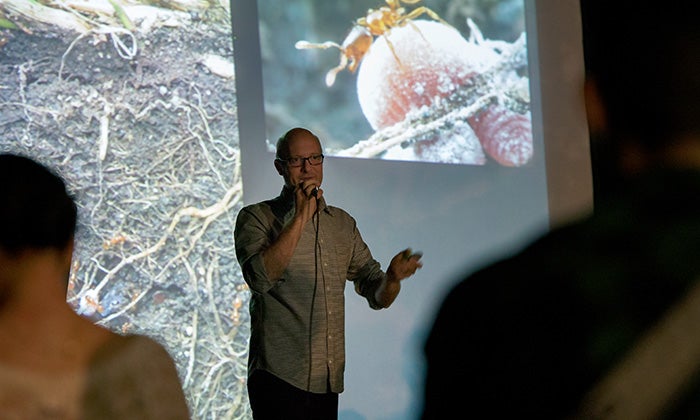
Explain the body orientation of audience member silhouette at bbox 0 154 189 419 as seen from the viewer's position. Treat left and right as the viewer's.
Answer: facing away from the viewer

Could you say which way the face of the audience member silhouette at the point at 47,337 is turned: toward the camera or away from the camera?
away from the camera

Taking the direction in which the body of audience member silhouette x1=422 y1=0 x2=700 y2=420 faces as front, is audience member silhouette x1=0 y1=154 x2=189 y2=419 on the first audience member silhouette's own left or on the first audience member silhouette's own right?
on the first audience member silhouette's own left

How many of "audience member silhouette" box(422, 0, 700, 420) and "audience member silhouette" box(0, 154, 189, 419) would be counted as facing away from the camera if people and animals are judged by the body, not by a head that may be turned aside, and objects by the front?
2

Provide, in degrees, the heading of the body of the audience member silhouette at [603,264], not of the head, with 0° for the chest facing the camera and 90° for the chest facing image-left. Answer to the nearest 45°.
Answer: approximately 180°
